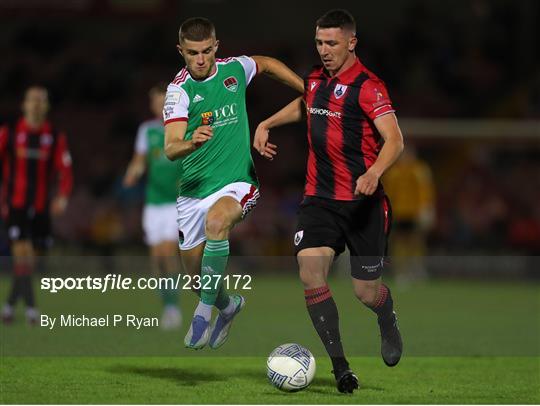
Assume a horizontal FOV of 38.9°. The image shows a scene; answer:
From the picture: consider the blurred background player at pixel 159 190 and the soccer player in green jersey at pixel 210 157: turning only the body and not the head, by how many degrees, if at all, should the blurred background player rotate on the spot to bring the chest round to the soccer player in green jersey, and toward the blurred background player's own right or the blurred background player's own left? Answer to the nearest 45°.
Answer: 0° — they already face them

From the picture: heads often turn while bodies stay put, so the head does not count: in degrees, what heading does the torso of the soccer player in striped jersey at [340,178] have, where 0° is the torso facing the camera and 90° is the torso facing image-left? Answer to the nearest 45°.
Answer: approximately 45°

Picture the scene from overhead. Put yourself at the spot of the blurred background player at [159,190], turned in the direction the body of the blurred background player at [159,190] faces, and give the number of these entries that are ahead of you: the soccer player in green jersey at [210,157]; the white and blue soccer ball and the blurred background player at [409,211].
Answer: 2

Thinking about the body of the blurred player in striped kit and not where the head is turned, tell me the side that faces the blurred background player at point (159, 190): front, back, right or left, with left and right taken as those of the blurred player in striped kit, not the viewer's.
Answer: left

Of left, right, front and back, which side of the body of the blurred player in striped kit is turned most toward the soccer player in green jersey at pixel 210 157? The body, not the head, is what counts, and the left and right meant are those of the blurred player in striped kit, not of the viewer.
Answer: front

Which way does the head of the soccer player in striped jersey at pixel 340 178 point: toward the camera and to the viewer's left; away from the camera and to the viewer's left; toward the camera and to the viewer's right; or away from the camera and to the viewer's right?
toward the camera and to the viewer's left

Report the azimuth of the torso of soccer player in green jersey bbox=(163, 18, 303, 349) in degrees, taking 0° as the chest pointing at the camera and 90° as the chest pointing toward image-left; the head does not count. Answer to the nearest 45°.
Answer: approximately 0°

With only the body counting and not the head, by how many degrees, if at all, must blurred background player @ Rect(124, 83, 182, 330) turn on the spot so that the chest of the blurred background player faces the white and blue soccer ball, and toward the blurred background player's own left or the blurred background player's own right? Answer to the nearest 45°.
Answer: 0° — they already face it

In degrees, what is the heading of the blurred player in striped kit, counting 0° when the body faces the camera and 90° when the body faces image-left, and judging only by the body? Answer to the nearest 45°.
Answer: approximately 0°

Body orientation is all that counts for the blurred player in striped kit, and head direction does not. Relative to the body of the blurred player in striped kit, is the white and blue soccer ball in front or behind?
in front
